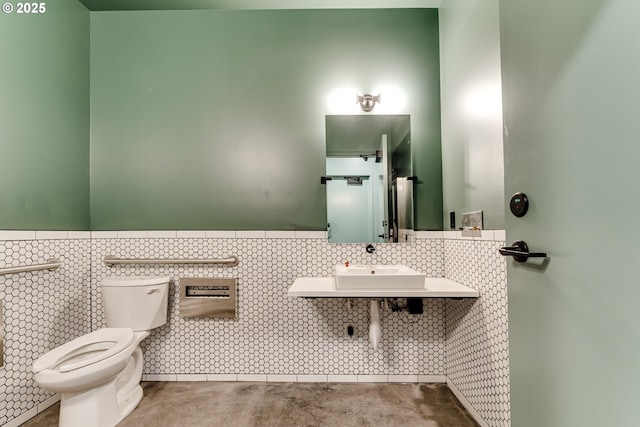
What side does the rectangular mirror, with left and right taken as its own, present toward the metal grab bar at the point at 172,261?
right

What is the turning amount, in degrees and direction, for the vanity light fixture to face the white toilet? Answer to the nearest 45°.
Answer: approximately 45° to its right

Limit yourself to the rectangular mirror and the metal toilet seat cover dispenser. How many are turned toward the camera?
2

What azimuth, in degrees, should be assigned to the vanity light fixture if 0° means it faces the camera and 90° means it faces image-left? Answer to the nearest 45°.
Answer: approximately 0°

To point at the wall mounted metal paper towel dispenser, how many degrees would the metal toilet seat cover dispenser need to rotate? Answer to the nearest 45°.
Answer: approximately 45° to its left

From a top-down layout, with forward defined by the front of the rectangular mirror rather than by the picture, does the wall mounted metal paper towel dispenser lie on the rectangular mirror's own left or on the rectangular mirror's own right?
on the rectangular mirror's own left

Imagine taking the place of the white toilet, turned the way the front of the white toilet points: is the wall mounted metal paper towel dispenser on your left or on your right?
on your left
